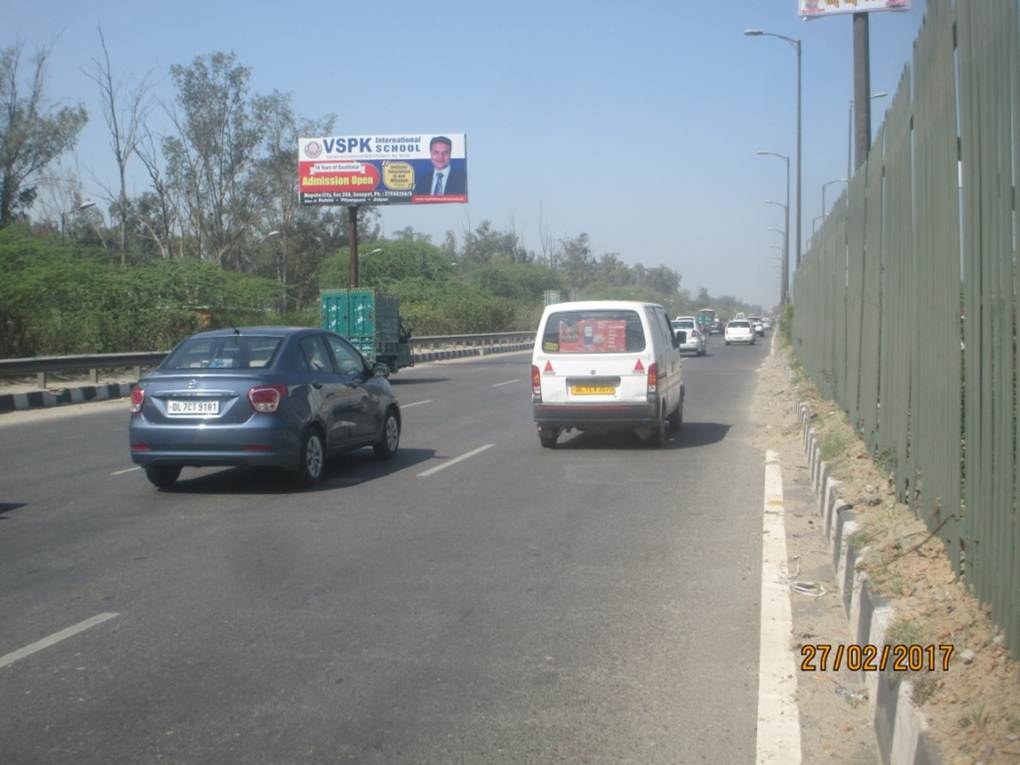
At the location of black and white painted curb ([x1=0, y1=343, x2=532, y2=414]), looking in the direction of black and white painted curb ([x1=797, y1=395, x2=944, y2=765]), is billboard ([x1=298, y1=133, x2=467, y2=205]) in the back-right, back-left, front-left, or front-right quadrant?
back-left

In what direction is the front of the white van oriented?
away from the camera

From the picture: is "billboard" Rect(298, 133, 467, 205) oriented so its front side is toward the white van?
yes

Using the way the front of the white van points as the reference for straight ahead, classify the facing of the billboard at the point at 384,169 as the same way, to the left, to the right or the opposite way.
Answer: the opposite way

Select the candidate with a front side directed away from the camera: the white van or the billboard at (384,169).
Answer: the white van

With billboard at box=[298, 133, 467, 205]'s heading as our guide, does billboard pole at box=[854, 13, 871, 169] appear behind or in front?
in front

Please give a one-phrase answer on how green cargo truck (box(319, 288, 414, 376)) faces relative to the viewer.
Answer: facing away from the viewer and to the right of the viewer

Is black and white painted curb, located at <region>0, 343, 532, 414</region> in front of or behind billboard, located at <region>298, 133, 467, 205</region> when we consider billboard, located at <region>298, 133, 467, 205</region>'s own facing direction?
in front

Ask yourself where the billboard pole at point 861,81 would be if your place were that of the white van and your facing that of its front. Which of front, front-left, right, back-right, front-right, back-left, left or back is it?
front-right

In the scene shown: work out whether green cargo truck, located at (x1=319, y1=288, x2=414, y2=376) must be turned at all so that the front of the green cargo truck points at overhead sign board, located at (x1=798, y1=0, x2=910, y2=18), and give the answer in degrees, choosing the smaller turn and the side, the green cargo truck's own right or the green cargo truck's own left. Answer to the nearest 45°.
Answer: approximately 90° to the green cargo truck's own right

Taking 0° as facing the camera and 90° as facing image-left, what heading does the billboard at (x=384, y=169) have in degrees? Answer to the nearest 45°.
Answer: approximately 0°

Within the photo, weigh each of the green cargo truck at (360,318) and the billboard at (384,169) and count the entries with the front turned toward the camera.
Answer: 1
